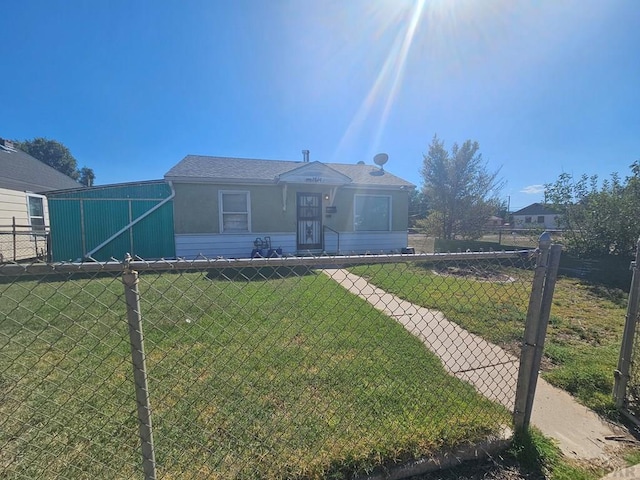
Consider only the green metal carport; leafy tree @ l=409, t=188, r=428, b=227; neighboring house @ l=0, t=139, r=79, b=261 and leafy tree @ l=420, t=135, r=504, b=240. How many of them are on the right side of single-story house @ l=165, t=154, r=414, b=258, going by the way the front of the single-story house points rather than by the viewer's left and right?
2

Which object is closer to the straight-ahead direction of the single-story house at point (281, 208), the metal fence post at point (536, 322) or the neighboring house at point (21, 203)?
the metal fence post

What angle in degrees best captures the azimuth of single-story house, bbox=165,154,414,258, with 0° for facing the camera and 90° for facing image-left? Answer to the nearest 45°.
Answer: approximately 0°

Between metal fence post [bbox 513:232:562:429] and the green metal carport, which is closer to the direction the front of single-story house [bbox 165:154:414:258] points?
the metal fence post

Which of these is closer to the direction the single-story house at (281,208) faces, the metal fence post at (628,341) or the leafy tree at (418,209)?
the metal fence post

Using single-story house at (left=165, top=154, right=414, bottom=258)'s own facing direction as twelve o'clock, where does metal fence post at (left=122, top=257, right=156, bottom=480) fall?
The metal fence post is roughly at 12 o'clock from the single-story house.

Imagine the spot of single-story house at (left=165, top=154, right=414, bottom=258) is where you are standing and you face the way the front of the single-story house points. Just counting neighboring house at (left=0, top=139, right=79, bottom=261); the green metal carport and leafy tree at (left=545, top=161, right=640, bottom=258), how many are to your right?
2

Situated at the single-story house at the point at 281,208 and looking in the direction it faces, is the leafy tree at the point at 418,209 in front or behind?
behind

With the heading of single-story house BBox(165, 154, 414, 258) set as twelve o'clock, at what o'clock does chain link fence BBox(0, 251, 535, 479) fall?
The chain link fence is roughly at 12 o'clock from the single-story house.

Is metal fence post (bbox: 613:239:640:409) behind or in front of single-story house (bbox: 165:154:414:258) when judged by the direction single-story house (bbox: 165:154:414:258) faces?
in front

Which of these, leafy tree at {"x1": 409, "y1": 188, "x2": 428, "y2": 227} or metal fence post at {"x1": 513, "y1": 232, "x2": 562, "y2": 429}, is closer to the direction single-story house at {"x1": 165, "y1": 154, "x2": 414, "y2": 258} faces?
the metal fence post

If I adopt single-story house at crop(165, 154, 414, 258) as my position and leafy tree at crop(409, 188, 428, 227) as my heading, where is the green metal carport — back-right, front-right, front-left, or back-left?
back-left

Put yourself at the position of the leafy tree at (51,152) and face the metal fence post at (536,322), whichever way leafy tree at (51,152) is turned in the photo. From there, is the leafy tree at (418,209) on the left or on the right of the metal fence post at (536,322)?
left

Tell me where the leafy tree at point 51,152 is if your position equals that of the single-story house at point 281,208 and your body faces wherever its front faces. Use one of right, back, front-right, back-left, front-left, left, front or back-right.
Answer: back-right

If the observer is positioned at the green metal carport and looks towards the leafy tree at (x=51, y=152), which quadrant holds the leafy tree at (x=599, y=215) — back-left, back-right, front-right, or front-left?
back-right

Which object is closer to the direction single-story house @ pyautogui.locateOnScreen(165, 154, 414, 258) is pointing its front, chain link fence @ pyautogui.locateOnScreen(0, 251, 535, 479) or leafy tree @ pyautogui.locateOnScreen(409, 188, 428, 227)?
the chain link fence

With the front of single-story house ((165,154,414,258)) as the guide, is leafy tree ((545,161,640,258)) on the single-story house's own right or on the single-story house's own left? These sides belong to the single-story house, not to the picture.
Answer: on the single-story house's own left

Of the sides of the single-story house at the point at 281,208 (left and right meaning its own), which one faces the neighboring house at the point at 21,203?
right
